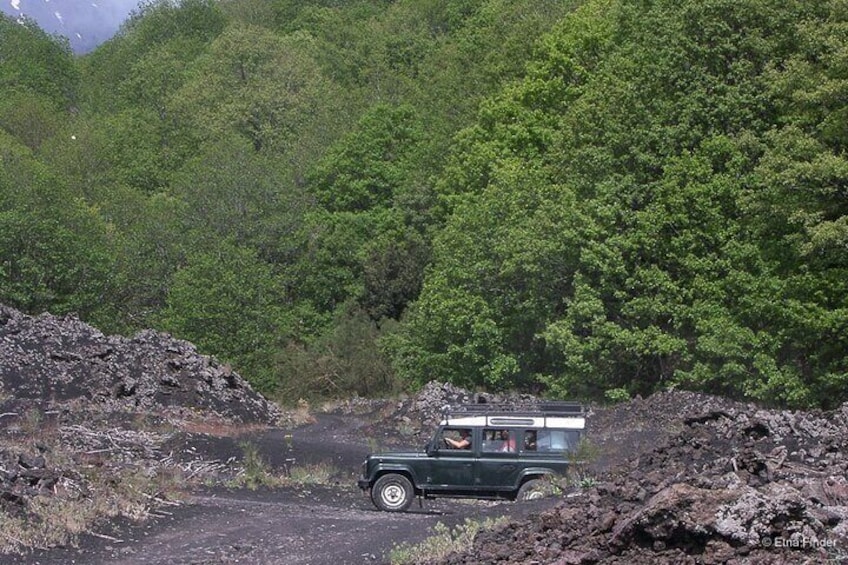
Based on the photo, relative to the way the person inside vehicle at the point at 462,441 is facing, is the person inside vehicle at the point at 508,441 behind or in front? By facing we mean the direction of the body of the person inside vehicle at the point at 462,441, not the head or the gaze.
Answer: behind

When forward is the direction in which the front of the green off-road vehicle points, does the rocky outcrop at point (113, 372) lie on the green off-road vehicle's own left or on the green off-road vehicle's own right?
on the green off-road vehicle's own right

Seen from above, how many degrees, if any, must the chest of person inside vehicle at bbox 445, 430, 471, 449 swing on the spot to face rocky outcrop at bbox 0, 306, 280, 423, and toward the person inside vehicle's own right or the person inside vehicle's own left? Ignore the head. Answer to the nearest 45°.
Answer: approximately 45° to the person inside vehicle's own right

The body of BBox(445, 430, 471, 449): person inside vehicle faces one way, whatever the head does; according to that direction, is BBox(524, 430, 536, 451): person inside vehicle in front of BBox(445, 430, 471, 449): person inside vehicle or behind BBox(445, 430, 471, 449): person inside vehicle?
behind

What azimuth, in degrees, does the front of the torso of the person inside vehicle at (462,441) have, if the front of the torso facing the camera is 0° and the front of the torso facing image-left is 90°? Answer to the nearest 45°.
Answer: approximately 90°

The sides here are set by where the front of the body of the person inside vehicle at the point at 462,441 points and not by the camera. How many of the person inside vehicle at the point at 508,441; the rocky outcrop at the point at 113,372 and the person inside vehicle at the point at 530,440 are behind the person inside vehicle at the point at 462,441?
2

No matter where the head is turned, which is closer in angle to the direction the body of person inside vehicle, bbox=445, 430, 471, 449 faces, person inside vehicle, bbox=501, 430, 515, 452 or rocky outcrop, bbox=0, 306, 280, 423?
the rocky outcrop

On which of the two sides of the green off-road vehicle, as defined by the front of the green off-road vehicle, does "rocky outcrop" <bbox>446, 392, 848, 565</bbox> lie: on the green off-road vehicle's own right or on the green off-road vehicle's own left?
on the green off-road vehicle's own left

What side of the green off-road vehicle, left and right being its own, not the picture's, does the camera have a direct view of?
left
